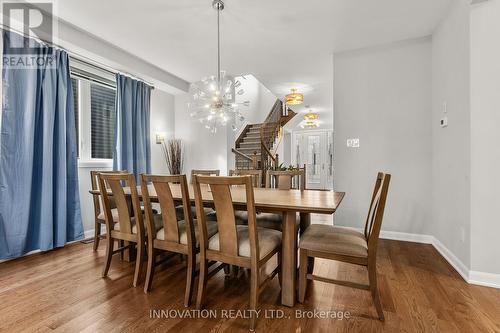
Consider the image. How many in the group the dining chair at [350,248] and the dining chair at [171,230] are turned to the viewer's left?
1

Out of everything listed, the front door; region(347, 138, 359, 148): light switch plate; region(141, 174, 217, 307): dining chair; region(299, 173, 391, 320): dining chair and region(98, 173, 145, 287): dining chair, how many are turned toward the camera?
2

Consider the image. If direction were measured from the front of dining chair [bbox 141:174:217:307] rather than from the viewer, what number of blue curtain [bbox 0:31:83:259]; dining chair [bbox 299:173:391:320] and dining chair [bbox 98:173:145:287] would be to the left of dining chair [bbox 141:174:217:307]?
2

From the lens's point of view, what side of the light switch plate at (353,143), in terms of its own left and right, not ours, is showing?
front

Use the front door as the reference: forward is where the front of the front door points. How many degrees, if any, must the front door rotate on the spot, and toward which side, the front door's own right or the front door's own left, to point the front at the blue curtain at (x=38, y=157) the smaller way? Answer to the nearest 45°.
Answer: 0° — it already faces it

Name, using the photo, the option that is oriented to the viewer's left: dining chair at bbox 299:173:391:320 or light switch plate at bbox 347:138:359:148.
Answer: the dining chair

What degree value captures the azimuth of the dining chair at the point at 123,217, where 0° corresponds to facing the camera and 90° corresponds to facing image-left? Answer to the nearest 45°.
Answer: approximately 225°

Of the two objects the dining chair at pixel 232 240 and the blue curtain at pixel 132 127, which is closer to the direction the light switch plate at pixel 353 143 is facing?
the dining chair

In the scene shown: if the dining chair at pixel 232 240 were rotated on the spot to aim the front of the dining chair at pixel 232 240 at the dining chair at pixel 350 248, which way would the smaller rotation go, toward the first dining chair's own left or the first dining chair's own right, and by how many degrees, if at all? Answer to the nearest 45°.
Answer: approximately 45° to the first dining chair's own right

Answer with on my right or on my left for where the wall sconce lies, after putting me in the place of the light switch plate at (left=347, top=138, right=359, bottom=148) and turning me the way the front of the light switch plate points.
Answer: on my right

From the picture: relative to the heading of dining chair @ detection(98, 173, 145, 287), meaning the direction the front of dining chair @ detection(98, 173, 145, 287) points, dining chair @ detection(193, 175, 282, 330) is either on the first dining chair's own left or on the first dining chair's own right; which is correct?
on the first dining chair's own right

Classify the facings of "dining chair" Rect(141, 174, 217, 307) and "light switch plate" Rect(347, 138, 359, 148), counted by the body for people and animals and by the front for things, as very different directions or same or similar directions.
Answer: very different directions

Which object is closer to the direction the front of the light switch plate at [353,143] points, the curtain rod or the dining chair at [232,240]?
the dining chair

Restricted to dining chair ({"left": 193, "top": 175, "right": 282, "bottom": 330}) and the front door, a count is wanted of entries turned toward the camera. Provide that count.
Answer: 1

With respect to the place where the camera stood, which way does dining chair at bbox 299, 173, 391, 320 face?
facing to the left of the viewer

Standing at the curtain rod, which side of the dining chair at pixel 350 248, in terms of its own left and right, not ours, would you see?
front

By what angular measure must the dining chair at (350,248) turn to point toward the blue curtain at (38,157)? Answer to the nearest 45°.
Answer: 0° — it already faces it

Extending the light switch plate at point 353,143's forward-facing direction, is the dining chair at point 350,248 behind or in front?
in front

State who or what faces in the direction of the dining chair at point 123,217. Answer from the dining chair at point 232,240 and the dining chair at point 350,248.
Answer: the dining chair at point 350,248

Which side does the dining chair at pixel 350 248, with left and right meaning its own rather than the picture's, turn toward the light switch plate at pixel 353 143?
right
